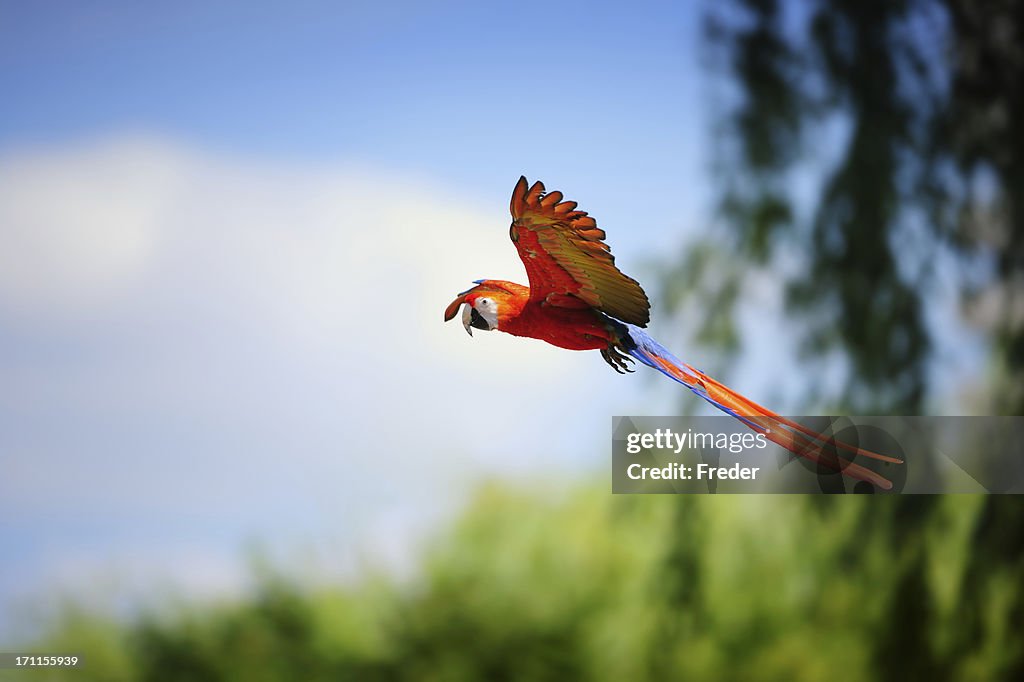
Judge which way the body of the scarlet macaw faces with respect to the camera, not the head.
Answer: to the viewer's left
